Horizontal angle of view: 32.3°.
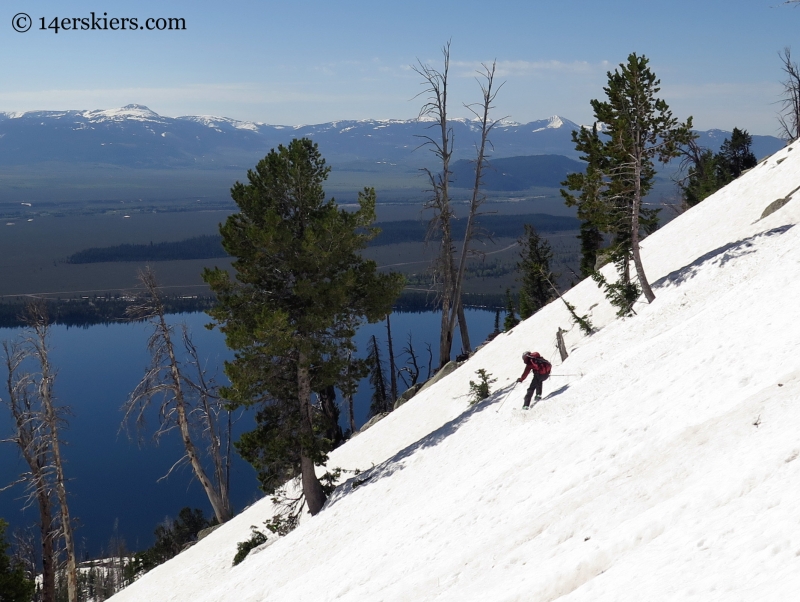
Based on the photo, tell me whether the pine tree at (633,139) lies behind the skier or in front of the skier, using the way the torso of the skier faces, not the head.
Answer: behind

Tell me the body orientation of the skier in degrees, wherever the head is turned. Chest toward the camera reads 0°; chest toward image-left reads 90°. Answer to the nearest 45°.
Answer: approximately 45°

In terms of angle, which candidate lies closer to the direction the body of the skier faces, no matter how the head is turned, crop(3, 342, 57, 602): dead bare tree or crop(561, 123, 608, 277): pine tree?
the dead bare tree

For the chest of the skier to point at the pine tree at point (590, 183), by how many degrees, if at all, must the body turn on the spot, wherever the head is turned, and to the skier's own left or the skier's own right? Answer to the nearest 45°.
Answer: approximately 135° to the skier's own right

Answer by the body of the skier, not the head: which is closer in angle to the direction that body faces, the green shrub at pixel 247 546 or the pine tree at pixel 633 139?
the green shrub

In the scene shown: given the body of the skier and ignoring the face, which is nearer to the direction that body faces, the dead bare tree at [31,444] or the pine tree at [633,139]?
the dead bare tree
